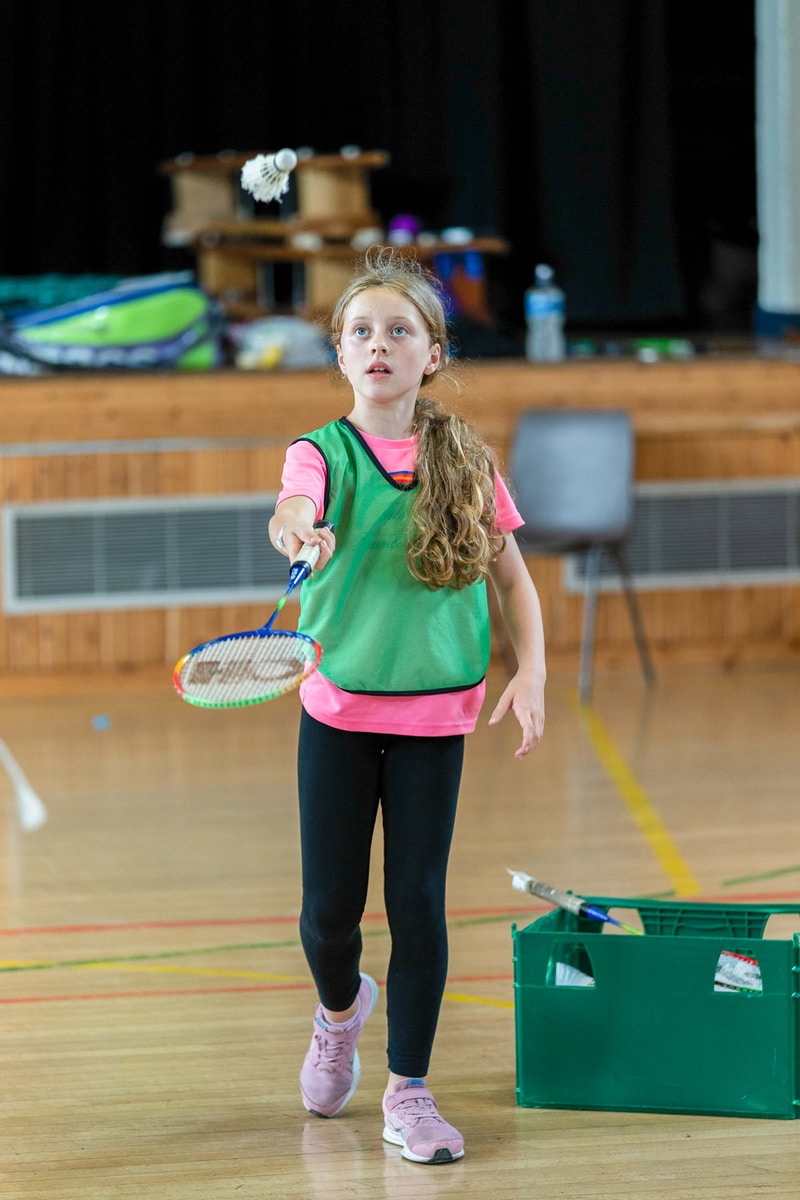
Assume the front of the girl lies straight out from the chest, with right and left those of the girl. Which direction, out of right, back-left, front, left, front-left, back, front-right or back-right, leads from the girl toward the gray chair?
back

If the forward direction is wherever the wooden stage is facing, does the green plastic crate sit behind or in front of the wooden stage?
in front

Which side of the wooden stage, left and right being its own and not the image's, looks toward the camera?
front

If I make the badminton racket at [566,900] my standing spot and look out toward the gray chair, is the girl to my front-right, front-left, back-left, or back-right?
back-left

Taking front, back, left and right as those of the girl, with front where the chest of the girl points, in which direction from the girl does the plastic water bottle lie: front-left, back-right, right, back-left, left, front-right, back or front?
back

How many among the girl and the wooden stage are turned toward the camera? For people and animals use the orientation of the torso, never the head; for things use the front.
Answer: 2

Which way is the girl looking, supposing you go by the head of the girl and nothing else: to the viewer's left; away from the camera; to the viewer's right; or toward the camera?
toward the camera

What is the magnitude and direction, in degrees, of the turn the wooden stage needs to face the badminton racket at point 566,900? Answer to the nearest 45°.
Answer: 0° — it already faces it

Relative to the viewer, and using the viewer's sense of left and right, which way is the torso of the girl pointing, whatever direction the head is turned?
facing the viewer

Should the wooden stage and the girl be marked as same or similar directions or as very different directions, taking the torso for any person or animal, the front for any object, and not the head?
same or similar directions

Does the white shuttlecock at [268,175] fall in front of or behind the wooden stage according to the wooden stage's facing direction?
in front
